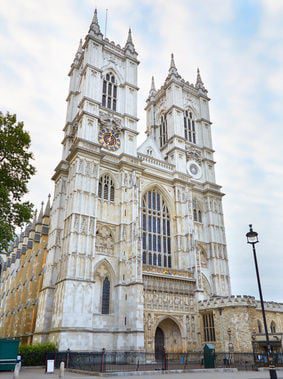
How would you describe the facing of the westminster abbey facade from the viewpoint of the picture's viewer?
facing the viewer and to the right of the viewer

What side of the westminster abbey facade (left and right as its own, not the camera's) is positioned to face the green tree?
right
